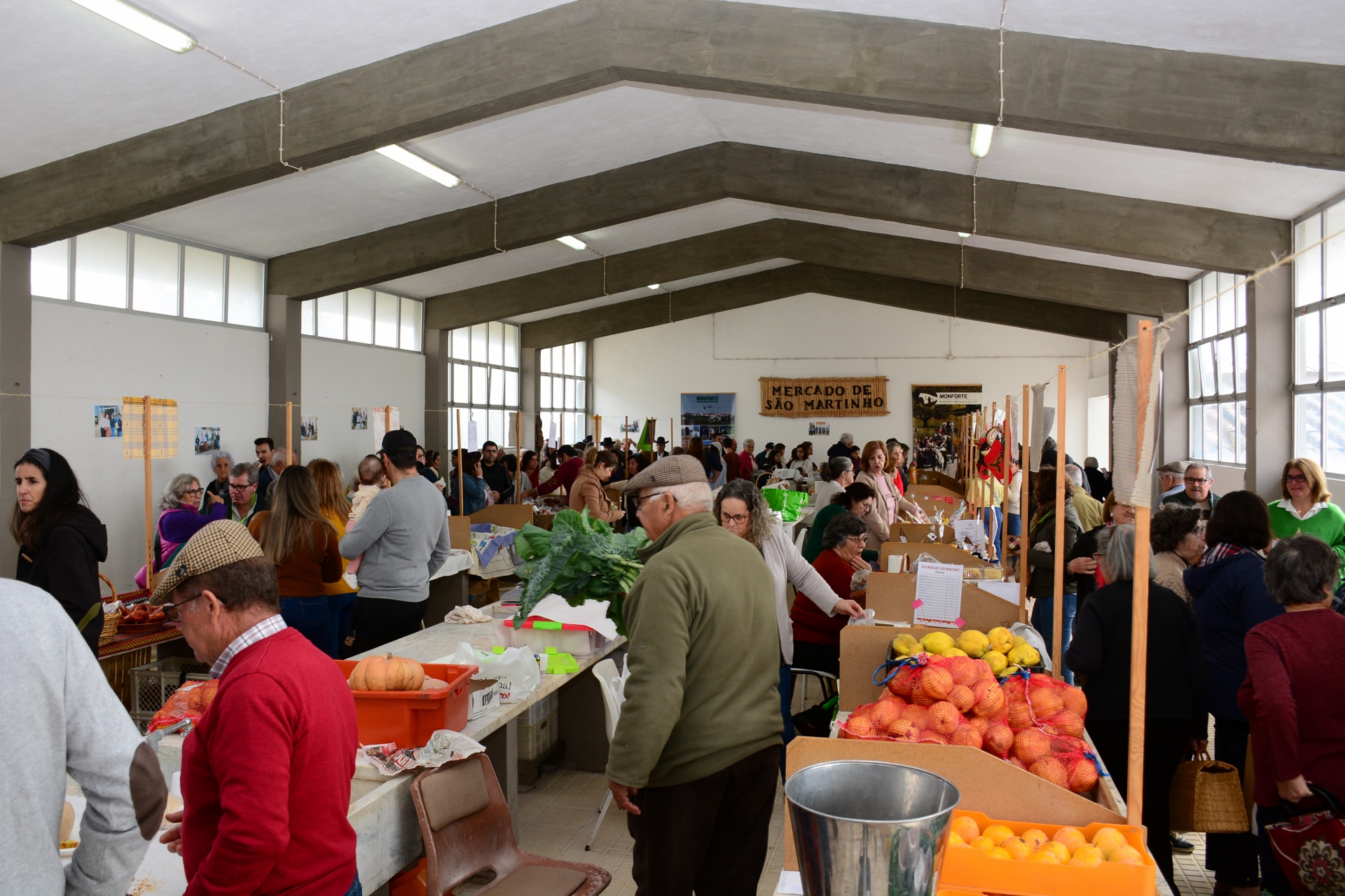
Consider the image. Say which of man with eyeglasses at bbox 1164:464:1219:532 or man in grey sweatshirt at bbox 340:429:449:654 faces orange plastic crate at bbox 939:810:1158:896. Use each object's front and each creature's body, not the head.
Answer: the man with eyeglasses

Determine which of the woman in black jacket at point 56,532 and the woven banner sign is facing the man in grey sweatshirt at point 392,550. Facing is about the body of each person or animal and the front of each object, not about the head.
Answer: the woven banner sign

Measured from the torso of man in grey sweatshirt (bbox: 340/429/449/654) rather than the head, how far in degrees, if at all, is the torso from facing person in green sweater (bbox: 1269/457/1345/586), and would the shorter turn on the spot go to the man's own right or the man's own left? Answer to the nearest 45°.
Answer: approximately 135° to the man's own right

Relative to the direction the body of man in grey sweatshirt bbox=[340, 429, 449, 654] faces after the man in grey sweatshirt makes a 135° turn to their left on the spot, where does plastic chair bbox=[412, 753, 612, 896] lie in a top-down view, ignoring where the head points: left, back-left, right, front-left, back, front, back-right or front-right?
front

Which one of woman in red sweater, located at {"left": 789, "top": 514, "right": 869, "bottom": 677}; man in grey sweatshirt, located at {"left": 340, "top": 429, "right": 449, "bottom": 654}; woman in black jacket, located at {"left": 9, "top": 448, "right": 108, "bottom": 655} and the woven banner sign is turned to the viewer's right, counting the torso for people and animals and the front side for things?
the woman in red sweater

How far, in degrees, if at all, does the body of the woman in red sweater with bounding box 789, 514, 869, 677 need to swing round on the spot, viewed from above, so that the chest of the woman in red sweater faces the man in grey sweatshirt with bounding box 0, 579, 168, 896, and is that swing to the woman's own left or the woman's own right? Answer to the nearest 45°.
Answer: approximately 90° to the woman's own right

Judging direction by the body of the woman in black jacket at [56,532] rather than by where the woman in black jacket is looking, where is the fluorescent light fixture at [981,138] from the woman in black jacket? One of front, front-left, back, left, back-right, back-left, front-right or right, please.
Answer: back-left

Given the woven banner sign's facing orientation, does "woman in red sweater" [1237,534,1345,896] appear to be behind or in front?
in front

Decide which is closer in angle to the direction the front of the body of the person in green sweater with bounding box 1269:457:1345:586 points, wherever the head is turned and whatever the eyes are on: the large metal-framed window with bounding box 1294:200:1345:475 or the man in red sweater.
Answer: the man in red sweater
